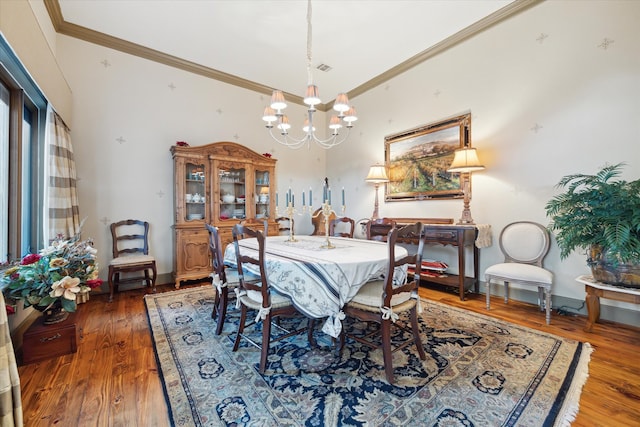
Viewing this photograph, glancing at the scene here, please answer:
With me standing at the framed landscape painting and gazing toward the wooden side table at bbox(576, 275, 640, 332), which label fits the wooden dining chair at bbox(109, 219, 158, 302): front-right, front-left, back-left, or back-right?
back-right

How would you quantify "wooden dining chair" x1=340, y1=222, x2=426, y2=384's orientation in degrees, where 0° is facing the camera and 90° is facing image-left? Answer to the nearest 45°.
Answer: approximately 135°

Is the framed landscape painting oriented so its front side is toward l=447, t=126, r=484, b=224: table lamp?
no

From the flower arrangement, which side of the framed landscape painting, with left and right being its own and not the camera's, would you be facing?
front

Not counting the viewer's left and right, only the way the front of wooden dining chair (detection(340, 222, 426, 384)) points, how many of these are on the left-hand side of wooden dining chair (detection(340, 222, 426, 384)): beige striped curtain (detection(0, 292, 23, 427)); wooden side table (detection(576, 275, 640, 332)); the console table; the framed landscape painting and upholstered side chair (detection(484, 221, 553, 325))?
1

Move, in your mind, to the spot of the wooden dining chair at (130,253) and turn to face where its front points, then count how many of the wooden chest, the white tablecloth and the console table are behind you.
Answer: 0

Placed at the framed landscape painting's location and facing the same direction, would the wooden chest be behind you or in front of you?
in front

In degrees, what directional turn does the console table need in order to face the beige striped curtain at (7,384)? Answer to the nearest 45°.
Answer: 0° — it already faces it

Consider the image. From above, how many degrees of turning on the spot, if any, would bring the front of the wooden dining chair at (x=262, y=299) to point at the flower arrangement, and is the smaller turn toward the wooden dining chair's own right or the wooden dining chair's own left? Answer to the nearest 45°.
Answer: approximately 135° to the wooden dining chair's own left

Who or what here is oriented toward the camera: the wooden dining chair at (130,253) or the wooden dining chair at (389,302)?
the wooden dining chair at (130,253)

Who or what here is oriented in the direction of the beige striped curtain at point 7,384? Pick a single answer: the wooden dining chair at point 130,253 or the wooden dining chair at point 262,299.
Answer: the wooden dining chair at point 130,253

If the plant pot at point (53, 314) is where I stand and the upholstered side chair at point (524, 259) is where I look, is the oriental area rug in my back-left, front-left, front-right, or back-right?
front-right

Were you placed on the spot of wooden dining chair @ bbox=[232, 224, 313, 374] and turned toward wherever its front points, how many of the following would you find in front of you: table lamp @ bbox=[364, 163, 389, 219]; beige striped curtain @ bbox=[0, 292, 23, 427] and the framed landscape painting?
2

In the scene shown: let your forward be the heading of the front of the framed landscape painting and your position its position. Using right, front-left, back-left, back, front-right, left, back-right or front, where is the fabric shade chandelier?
front

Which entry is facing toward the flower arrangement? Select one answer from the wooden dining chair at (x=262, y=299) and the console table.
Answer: the console table

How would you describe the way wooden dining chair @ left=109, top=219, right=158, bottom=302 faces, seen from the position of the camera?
facing the viewer

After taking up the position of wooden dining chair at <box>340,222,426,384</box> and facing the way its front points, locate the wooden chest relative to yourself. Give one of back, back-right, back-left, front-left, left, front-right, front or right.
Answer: front-left

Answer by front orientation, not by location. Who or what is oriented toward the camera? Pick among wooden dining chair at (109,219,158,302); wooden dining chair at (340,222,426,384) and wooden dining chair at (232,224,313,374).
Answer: wooden dining chair at (109,219,158,302)

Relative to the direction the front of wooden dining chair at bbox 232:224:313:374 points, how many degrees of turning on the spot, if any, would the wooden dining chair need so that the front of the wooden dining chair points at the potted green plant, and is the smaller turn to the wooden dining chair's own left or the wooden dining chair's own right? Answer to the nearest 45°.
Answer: approximately 45° to the wooden dining chair's own right

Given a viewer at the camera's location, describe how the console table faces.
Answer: facing the viewer and to the left of the viewer
